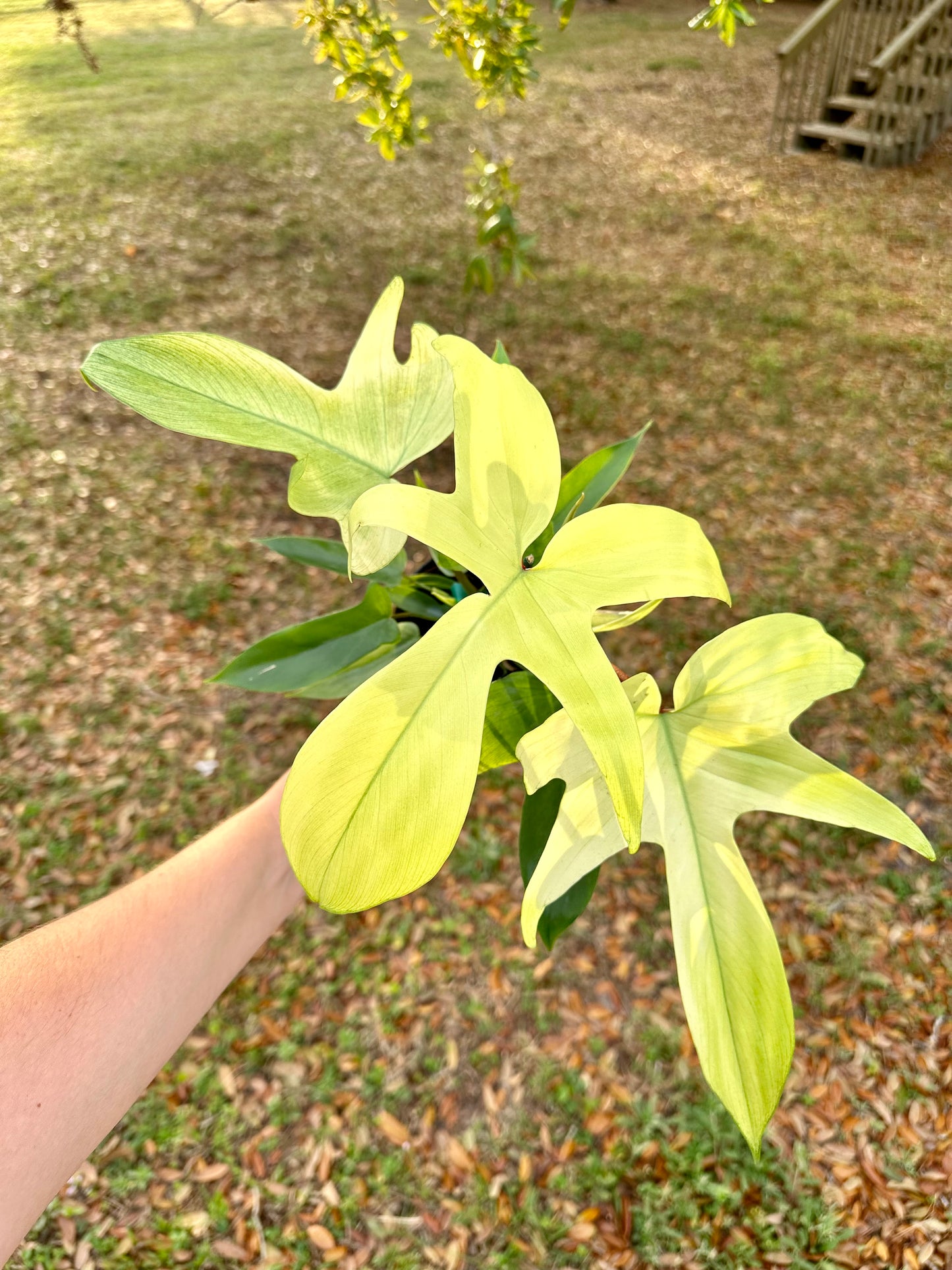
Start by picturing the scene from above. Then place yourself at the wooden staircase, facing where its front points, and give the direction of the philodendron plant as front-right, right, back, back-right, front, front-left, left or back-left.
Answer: front-left

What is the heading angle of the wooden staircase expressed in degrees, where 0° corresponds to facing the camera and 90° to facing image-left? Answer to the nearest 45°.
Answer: approximately 45°
